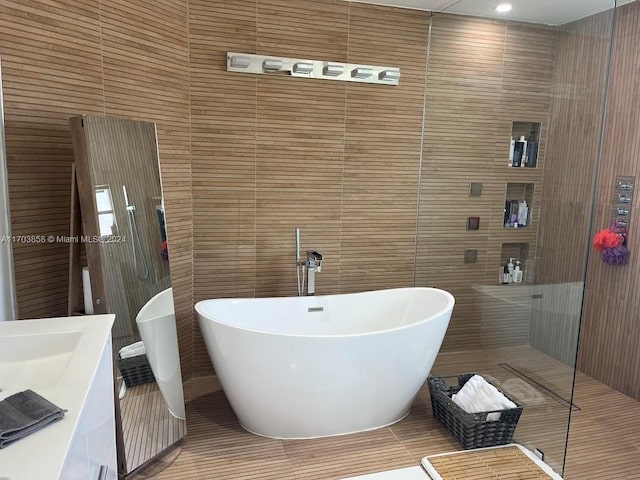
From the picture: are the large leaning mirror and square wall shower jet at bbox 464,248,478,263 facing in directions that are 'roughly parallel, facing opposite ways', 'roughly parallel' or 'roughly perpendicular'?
roughly perpendicular

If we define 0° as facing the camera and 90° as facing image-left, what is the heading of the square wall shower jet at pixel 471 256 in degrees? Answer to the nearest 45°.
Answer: approximately 0°

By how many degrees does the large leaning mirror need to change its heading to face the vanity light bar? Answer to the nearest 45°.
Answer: approximately 90° to its left

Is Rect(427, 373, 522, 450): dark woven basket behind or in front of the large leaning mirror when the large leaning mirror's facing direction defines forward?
in front

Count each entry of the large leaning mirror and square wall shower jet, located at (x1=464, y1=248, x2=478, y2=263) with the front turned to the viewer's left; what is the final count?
0

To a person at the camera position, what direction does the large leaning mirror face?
facing the viewer and to the right of the viewer

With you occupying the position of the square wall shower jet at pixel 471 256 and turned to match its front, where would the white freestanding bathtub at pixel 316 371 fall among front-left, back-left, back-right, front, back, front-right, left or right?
front-right

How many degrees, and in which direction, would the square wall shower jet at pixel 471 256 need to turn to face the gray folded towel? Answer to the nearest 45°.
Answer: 0° — it already faces it
